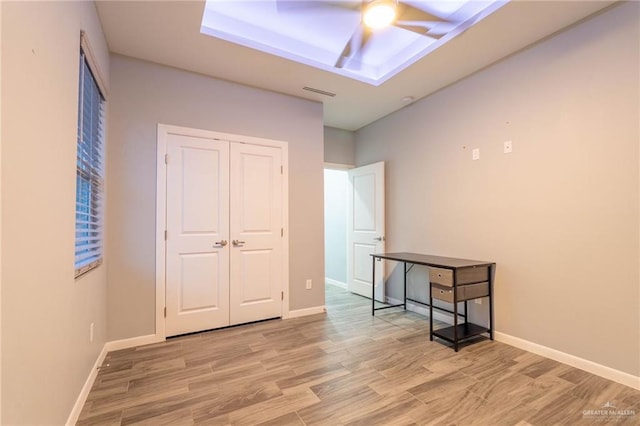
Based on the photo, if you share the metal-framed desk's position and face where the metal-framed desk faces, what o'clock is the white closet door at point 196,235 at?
The white closet door is roughly at 1 o'clock from the metal-framed desk.

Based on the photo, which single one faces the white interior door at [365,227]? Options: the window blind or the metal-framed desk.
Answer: the window blind

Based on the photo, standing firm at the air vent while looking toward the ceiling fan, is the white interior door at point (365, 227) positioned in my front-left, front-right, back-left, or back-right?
back-left

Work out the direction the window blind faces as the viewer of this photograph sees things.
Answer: facing to the right of the viewer

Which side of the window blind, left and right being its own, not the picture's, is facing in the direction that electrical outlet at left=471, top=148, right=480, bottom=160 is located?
front

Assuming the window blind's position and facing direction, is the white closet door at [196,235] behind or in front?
in front

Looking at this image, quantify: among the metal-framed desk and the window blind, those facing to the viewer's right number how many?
1

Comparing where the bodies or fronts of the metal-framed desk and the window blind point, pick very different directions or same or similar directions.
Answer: very different directions

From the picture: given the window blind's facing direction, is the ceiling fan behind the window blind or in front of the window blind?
in front

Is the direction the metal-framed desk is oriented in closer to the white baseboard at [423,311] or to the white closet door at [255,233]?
the white closet door

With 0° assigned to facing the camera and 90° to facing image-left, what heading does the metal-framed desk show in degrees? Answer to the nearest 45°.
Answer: approximately 45°

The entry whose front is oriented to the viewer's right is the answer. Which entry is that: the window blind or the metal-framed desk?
the window blind

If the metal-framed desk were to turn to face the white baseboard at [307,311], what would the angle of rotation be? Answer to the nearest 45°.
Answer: approximately 45° to its right

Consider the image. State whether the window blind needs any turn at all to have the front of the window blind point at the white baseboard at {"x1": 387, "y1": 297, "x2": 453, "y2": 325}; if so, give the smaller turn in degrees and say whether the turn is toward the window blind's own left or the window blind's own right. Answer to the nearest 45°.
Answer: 0° — it already faces it

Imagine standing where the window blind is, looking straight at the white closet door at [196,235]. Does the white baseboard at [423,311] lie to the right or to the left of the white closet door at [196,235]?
right
